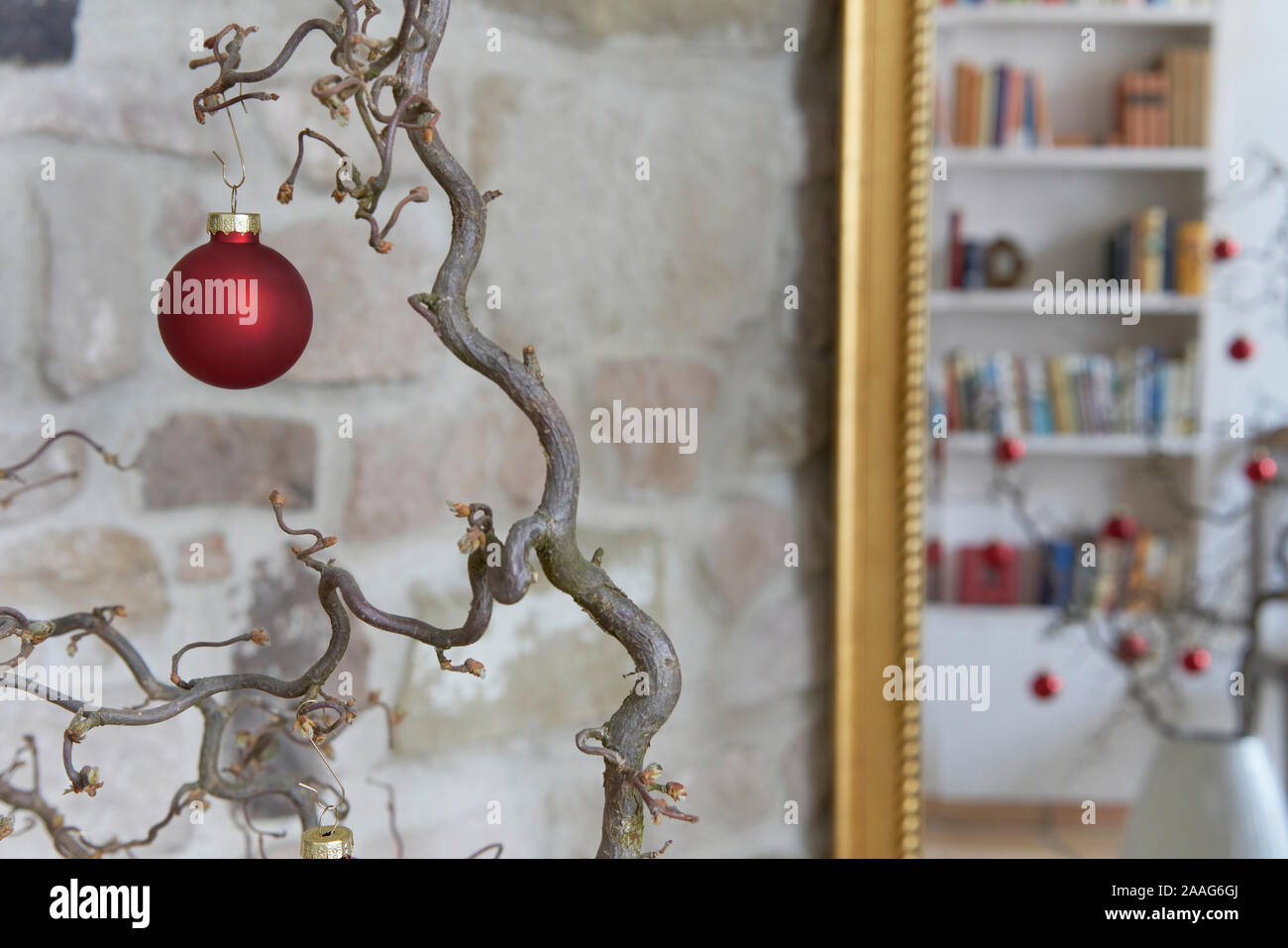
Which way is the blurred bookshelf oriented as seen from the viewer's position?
toward the camera

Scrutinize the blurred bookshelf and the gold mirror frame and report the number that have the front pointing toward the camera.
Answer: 2

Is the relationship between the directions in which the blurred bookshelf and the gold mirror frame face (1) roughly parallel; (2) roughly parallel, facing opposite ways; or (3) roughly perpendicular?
roughly parallel

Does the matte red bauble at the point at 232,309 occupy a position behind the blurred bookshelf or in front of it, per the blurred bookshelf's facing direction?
in front

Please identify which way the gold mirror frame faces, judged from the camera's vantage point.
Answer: facing the viewer

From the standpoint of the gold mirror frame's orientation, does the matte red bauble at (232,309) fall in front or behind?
in front
